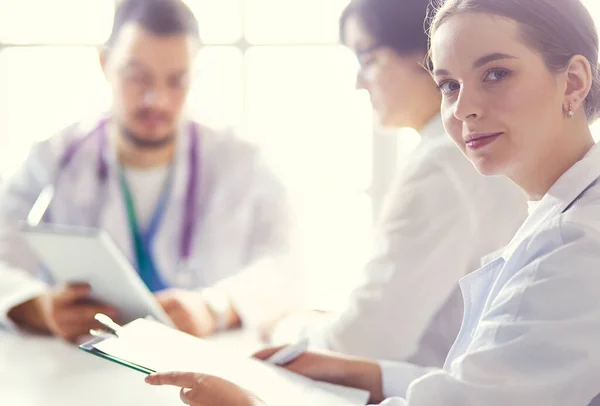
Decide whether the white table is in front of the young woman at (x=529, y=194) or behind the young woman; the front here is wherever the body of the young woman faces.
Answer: in front

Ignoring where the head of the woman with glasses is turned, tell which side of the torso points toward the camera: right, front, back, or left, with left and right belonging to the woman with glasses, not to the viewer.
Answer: left

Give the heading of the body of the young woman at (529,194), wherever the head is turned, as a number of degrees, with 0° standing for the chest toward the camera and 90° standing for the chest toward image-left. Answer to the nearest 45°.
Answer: approximately 90°

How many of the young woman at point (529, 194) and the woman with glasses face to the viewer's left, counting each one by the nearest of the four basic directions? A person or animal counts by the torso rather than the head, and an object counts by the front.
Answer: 2

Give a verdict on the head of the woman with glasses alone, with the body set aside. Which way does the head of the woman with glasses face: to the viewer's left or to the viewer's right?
to the viewer's left
